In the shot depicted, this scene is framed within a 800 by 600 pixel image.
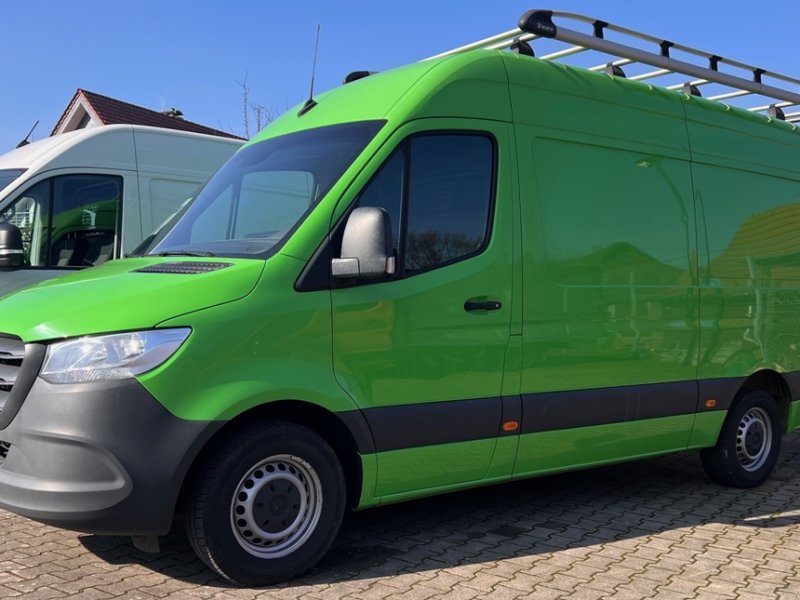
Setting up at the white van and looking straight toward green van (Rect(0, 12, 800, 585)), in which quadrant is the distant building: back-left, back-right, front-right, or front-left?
back-left

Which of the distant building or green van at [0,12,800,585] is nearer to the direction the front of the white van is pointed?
the green van

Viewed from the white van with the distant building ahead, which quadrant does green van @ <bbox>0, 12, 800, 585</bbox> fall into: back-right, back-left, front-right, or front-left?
back-right

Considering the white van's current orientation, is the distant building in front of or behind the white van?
behind

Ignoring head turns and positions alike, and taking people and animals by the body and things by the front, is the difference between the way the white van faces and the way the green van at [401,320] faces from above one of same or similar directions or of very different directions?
same or similar directions

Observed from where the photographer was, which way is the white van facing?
facing the viewer and to the left of the viewer

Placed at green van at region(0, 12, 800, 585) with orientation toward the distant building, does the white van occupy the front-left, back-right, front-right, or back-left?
front-left

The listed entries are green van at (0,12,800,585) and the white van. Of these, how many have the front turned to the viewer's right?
0

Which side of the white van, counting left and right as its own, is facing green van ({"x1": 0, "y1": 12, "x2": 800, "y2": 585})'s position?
left

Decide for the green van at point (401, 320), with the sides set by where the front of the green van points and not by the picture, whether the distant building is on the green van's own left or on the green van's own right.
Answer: on the green van's own right

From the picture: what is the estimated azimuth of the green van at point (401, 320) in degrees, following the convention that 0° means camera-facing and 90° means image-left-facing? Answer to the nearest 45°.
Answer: approximately 45°
